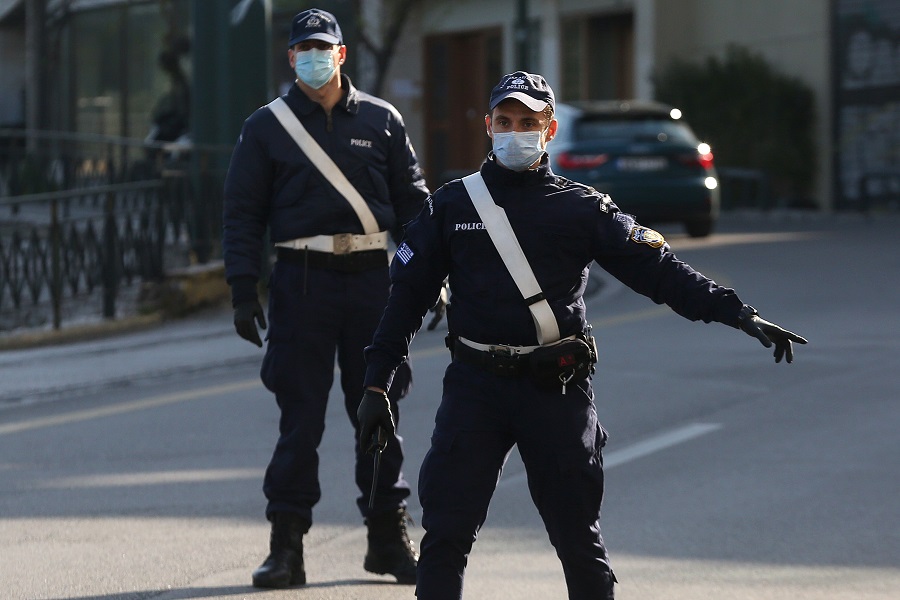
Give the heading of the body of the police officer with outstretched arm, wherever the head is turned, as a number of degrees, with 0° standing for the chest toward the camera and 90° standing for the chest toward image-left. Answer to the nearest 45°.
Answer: approximately 0°

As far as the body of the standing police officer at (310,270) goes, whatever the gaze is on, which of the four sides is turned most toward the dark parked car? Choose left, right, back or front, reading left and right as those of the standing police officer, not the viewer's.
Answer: back

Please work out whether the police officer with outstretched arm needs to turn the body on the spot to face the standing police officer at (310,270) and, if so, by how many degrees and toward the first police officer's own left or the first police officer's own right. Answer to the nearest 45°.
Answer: approximately 135° to the first police officer's own right

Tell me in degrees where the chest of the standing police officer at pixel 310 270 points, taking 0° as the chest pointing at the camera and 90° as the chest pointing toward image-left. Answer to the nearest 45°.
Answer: approximately 0°

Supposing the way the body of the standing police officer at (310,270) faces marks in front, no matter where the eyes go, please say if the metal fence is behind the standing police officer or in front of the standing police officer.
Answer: behind

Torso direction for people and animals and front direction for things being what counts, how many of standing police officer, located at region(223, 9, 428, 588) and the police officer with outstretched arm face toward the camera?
2

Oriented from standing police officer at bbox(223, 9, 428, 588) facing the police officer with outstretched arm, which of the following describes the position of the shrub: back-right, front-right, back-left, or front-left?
back-left

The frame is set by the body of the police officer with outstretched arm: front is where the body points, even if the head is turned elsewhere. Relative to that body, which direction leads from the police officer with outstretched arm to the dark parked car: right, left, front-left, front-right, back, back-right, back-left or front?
back

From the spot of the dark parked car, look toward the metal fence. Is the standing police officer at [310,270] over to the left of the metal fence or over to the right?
left

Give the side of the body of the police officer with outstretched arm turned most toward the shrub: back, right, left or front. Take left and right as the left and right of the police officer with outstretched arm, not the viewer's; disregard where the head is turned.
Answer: back
